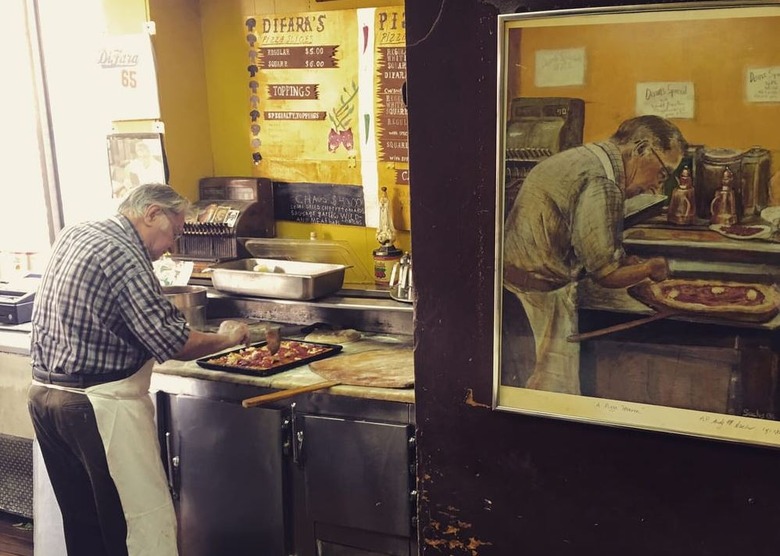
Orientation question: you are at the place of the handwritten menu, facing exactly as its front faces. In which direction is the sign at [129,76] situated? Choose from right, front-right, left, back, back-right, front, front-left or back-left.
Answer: right

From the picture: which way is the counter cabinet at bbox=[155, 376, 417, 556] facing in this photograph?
toward the camera

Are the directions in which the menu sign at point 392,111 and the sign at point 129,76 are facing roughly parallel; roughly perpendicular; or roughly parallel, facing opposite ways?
roughly parallel

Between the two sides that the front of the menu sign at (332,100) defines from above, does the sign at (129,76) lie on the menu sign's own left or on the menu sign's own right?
on the menu sign's own right

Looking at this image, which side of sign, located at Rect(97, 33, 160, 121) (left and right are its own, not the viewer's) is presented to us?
front

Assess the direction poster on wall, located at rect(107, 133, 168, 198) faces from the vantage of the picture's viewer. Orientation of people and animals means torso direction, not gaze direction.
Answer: facing the viewer

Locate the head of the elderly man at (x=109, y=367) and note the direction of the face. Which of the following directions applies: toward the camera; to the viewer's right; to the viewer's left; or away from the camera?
to the viewer's right
